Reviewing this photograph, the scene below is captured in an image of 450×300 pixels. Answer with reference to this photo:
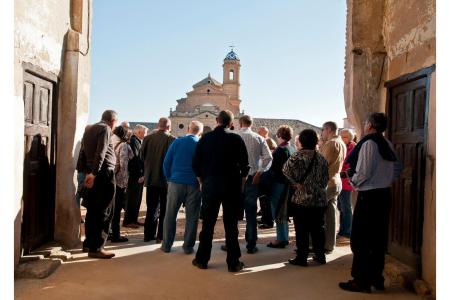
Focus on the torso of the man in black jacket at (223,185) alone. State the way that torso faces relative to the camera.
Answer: away from the camera

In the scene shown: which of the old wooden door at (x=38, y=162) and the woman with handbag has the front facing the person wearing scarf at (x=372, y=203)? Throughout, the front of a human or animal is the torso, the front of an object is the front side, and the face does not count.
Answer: the old wooden door

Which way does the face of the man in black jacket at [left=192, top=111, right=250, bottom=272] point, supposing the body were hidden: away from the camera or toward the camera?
away from the camera

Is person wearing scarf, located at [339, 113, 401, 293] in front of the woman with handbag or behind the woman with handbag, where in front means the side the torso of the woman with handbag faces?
behind

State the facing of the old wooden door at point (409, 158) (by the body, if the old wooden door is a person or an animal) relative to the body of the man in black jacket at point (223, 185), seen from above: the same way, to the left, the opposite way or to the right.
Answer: to the left

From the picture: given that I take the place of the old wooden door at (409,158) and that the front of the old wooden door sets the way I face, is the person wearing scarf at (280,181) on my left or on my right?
on my right
